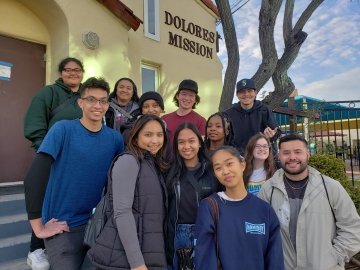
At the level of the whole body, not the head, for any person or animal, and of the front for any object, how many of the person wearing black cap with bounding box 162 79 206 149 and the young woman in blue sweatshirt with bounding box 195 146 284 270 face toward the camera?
2

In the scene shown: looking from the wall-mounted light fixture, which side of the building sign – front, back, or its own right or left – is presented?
right

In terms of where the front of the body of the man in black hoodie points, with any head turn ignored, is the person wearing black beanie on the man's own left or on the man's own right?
on the man's own right

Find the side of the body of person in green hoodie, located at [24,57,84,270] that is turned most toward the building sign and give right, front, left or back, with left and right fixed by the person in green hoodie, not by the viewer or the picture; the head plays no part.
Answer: left

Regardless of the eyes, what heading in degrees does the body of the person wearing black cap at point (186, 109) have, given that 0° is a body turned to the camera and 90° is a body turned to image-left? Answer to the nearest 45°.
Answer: approximately 0°

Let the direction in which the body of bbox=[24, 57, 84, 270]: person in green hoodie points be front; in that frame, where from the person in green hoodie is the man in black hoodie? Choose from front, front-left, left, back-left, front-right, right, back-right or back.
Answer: front-left

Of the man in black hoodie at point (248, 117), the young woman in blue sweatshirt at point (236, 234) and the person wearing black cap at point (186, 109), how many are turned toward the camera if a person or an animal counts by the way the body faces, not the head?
3

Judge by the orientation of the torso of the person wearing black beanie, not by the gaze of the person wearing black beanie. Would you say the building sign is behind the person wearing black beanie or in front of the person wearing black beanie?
behind

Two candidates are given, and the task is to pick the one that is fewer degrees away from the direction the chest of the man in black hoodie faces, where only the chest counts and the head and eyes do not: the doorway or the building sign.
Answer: the doorway

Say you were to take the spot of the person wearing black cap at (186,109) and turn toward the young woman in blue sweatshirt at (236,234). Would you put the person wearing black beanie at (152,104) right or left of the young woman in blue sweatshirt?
right

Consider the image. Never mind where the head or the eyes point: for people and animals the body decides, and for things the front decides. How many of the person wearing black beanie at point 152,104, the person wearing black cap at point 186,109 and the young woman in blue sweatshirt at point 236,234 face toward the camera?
3

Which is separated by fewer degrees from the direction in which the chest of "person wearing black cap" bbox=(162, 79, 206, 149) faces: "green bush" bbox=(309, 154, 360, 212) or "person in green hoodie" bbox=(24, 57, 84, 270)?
the person in green hoodie
